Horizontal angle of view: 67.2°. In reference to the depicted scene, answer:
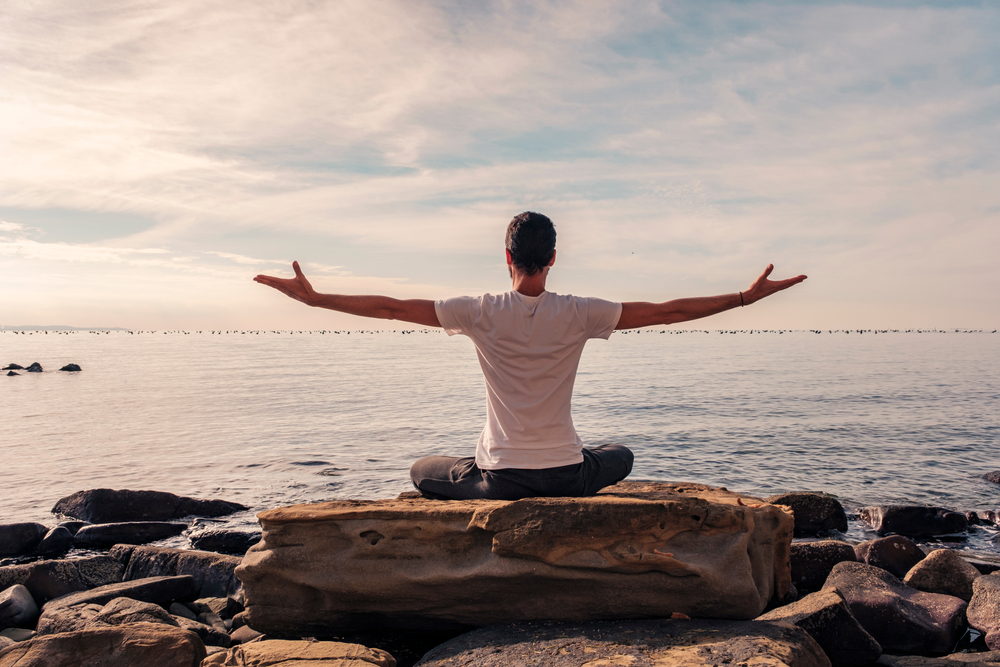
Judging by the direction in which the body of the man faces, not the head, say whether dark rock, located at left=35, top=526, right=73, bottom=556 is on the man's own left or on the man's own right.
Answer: on the man's own left

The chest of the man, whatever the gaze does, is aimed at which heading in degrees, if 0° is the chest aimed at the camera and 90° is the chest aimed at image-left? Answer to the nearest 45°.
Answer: approximately 180°

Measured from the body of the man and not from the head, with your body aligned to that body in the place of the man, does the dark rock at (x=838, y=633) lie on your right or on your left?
on your right

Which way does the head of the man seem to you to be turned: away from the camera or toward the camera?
away from the camera
